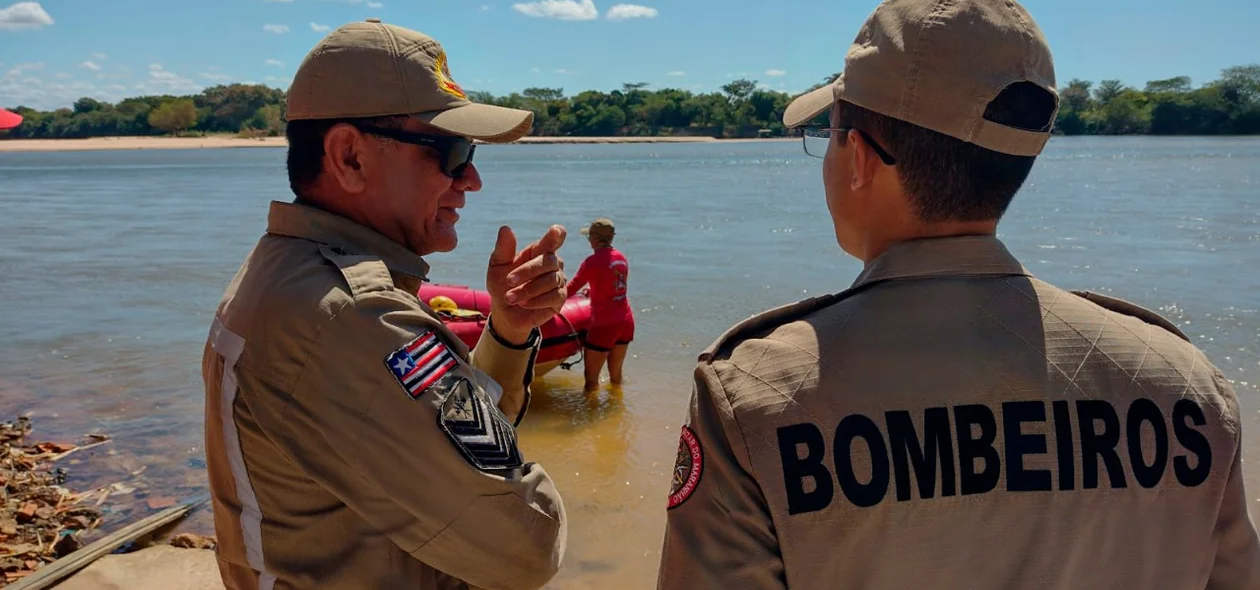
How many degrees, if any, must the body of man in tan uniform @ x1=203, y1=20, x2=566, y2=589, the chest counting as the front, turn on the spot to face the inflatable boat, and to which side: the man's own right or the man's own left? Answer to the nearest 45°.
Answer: approximately 90° to the man's own left

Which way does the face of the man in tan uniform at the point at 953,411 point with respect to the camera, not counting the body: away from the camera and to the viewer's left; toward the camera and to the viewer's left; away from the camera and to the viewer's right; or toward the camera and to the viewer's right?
away from the camera and to the viewer's left

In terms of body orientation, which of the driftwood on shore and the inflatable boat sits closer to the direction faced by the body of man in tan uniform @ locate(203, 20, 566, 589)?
the inflatable boat

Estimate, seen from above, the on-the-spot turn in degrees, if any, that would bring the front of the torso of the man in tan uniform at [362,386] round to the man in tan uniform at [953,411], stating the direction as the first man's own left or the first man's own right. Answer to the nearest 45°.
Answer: approximately 45° to the first man's own right

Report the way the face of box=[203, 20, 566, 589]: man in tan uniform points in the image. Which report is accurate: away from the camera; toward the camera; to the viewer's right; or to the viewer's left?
to the viewer's right

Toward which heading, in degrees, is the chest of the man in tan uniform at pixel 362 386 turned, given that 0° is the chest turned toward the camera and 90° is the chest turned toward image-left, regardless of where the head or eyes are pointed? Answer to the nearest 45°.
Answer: approximately 270°

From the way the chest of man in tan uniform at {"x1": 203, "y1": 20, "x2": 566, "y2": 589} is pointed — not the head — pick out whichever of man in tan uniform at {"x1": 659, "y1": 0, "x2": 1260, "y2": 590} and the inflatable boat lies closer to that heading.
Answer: the man in tan uniform

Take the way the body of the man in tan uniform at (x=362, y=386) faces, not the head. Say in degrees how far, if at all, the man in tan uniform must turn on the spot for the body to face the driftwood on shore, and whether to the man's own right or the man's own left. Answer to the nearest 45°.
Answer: approximately 135° to the man's own left

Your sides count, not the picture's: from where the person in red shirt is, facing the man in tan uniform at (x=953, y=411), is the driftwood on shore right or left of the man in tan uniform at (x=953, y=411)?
right

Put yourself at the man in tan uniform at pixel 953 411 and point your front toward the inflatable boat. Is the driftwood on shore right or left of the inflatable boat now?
left
